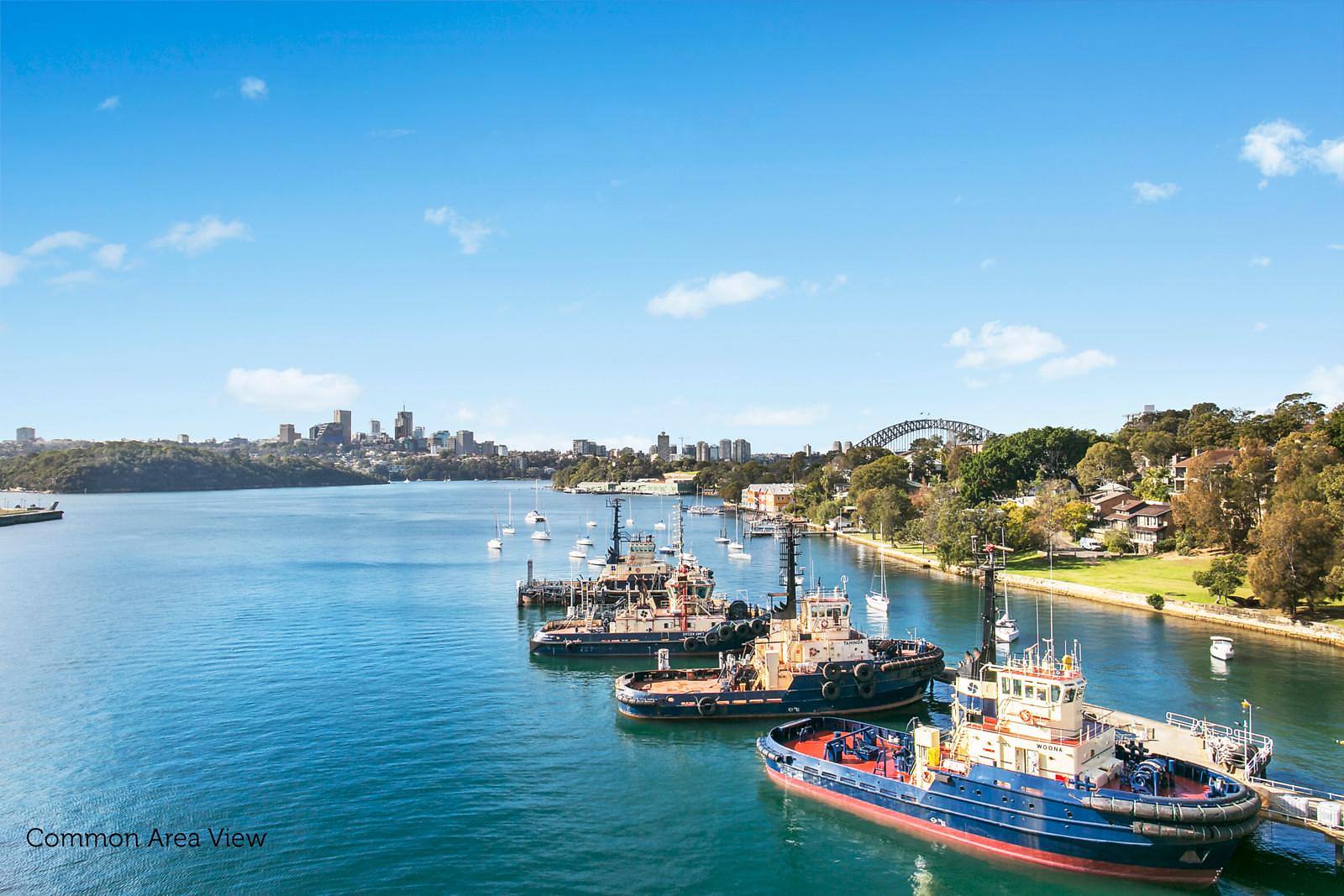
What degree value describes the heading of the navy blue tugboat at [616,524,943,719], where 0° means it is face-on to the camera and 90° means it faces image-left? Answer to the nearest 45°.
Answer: approximately 270°

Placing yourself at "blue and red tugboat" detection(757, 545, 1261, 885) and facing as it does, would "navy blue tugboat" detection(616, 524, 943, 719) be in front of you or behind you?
behind

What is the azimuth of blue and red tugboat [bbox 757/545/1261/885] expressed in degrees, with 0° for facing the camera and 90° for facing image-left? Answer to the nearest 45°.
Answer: approximately 315°

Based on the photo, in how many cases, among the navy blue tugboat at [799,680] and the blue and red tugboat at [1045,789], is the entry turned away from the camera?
0

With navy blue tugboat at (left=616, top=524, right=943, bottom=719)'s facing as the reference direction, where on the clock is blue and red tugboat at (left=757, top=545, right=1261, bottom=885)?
The blue and red tugboat is roughly at 2 o'clock from the navy blue tugboat.
